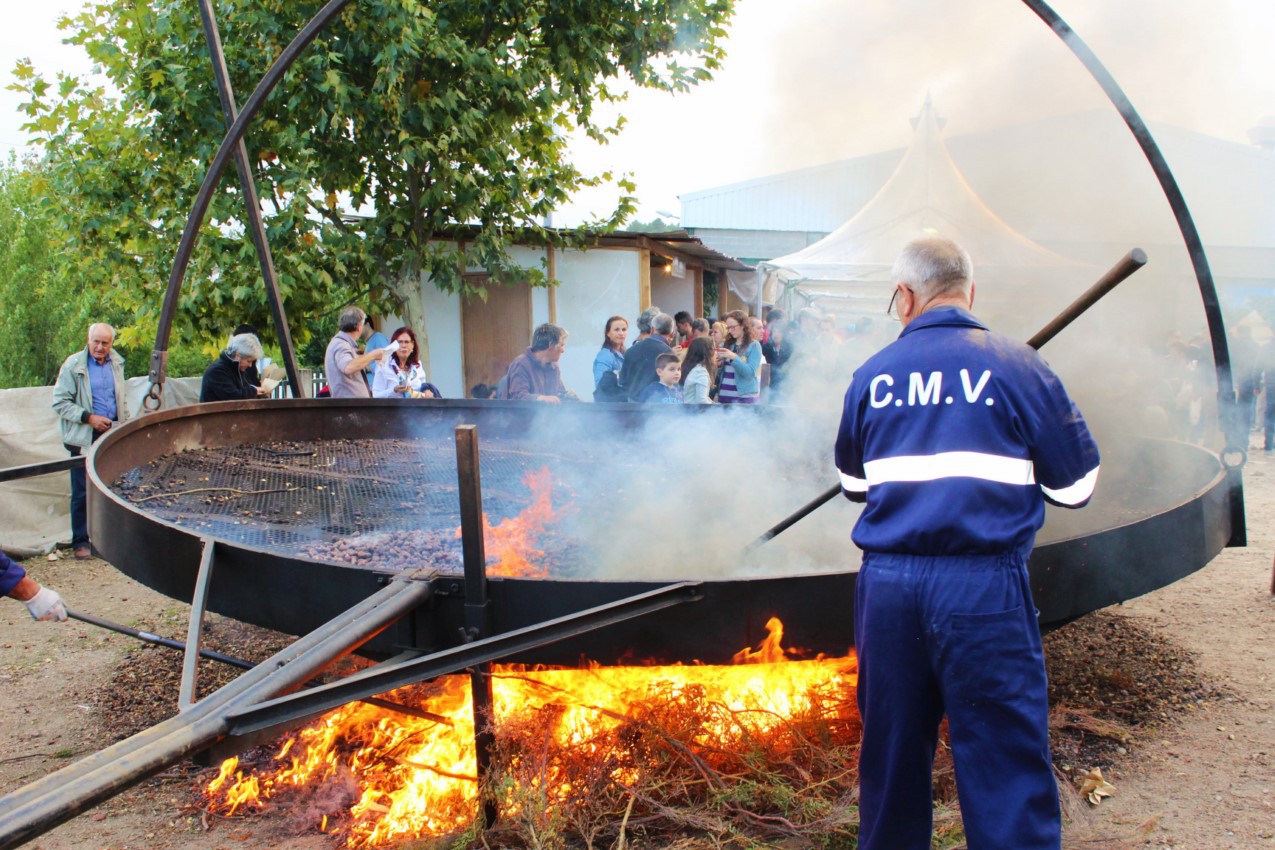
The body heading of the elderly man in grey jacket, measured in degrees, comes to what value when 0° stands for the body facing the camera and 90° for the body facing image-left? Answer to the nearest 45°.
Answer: approximately 315°

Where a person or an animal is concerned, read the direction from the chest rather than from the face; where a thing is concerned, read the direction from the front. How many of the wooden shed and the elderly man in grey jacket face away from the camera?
0

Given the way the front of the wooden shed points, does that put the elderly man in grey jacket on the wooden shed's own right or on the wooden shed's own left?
on the wooden shed's own right

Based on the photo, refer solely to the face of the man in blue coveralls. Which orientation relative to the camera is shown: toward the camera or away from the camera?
away from the camera

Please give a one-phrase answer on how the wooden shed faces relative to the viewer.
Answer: facing the viewer and to the right of the viewer

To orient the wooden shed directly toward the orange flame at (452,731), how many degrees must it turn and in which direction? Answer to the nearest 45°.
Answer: approximately 45° to its right

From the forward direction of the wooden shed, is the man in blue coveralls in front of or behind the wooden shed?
in front
